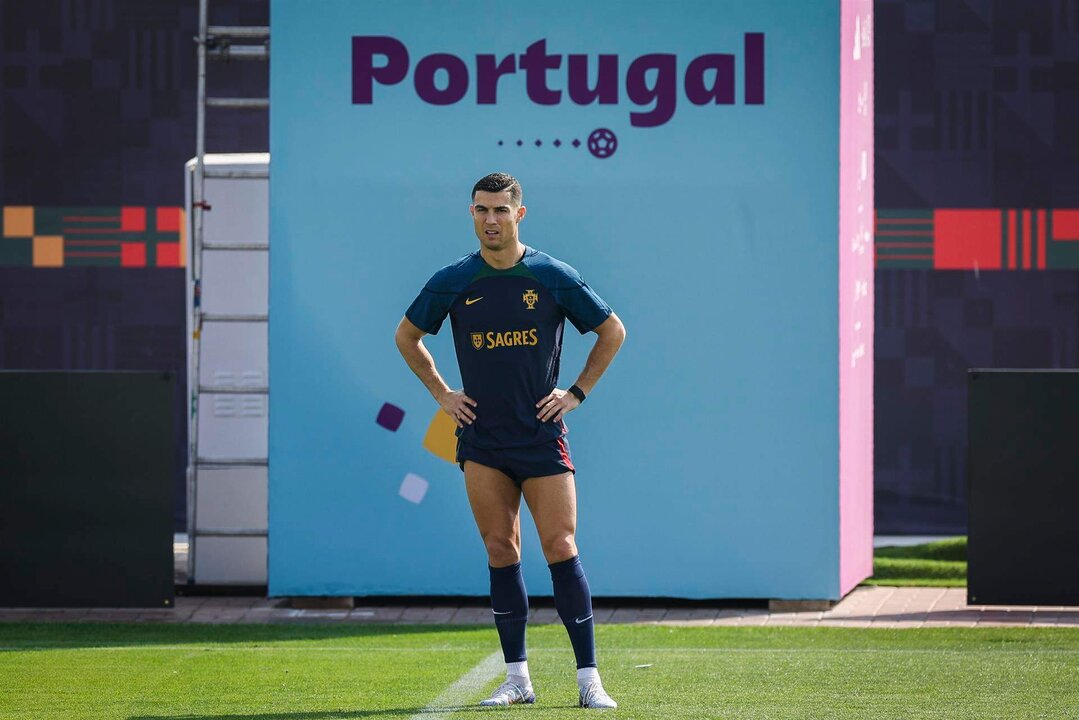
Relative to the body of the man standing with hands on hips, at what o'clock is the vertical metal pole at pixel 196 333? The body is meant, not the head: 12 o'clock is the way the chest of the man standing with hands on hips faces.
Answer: The vertical metal pole is roughly at 5 o'clock from the man standing with hands on hips.

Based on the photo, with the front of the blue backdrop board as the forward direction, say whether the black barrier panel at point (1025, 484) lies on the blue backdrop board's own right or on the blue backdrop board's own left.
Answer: on the blue backdrop board's own left

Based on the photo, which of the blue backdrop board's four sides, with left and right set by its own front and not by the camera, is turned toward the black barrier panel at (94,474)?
right

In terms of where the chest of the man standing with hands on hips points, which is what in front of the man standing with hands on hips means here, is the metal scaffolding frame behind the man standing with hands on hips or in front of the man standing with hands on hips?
behind

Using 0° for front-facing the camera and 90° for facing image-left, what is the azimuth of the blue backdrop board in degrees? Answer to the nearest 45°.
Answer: approximately 0°

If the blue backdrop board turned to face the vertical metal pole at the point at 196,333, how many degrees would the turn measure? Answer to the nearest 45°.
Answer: approximately 90° to its right

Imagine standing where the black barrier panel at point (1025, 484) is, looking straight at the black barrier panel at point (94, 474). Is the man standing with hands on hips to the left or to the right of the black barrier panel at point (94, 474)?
left
